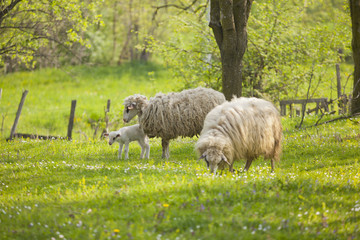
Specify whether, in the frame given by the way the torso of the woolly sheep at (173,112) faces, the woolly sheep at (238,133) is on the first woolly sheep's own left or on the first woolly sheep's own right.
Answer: on the first woolly sheep's own left

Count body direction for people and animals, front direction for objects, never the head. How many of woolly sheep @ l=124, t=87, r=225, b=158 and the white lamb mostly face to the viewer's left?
2

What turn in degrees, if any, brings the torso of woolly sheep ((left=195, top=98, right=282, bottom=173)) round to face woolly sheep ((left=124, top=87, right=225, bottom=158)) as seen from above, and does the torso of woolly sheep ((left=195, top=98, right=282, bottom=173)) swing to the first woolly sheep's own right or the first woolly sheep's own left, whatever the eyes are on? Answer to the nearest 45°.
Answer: approximately 90° to the first woolly sheep's own right

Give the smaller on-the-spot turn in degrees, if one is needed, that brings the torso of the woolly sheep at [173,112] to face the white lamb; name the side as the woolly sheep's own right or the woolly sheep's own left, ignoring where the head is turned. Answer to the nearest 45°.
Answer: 0° — it already faces it

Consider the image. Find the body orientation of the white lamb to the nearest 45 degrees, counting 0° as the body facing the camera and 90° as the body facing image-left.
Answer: approximately 90°

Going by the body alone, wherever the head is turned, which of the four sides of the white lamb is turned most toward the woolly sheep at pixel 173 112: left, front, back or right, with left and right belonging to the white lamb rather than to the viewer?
back

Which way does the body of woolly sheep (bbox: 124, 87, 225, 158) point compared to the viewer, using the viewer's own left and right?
facing to the left of the viewer

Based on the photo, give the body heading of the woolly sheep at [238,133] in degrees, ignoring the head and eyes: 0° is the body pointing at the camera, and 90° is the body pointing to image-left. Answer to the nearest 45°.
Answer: approximately 45°
